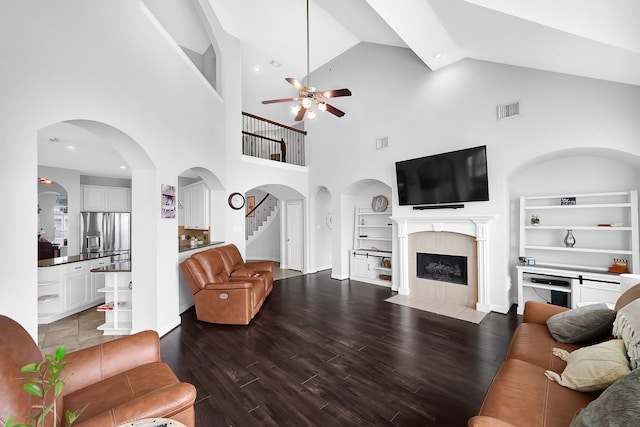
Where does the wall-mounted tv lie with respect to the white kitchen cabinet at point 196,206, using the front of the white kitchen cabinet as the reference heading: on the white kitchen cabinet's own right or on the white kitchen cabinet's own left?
on the white kitchen cabinet's own left

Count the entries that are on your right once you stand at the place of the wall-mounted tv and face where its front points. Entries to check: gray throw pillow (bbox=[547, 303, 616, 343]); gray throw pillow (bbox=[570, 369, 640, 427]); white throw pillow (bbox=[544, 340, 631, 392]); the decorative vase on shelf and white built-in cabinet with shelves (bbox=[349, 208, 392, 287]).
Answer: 1

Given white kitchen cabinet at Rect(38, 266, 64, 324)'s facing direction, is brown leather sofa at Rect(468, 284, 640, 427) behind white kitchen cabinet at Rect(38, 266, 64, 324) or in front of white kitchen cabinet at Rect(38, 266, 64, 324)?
in front

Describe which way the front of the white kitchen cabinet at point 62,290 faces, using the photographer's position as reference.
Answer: facing the viewer and to the right of the viewer

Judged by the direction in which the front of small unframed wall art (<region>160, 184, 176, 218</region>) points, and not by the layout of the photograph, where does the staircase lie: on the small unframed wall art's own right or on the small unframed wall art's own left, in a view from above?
on the small unframed wall art's own left

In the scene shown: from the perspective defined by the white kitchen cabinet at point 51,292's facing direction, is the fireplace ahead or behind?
ahead

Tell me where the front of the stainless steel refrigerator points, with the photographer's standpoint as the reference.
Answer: facing the viewer

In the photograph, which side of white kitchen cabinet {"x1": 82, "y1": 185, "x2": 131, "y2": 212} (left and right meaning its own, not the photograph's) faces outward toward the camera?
front

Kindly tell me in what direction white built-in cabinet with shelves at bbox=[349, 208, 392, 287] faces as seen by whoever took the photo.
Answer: facing the viewer and to the left of the viewer

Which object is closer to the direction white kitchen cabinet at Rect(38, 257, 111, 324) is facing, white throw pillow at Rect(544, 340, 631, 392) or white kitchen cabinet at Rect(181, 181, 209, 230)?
the white throw pillow

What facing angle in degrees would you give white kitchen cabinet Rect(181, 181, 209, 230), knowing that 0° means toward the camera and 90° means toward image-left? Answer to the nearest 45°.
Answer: approximately 45°

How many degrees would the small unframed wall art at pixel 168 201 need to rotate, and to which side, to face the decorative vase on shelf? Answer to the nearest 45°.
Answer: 0° — it already faces it

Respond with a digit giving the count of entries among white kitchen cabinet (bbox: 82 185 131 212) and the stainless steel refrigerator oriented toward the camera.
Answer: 2

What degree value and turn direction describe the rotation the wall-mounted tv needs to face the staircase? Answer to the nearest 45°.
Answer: approximately 45° to its right
